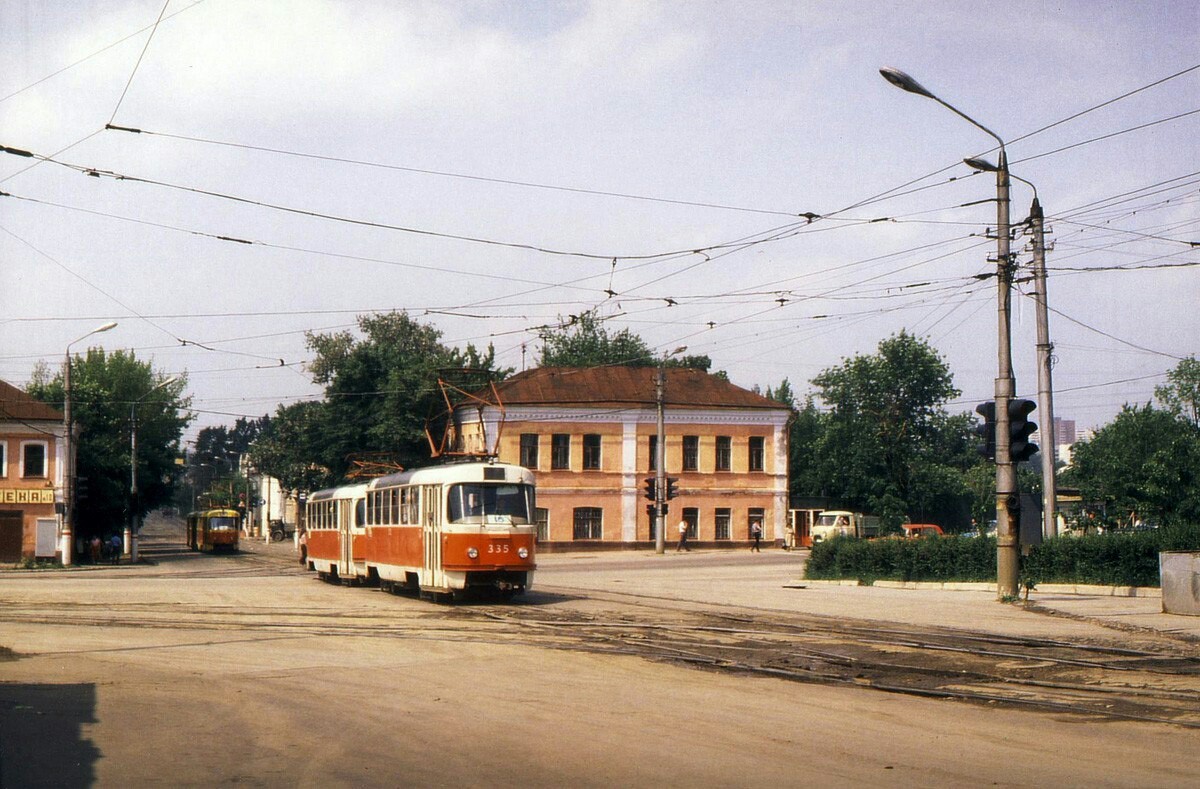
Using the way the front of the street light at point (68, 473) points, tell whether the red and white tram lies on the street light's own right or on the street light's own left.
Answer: on the street light's own right

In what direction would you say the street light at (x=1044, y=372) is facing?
to the viewer's left

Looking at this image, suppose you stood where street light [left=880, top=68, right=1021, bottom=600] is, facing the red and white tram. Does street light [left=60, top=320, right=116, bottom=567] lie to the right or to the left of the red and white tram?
right

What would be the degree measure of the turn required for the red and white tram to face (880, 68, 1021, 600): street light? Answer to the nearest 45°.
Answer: approximately 45° to its left

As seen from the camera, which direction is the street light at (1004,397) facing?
to the viewer's left

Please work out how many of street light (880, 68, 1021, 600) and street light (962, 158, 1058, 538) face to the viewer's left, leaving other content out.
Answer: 2

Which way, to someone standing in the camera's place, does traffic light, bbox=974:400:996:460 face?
facing to the left of the viewer

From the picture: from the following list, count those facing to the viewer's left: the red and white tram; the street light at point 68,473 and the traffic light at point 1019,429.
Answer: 0

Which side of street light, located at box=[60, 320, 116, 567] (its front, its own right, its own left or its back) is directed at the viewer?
right

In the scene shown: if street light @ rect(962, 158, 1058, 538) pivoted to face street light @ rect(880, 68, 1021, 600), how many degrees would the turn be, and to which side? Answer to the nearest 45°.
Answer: approximately 90° to its left
